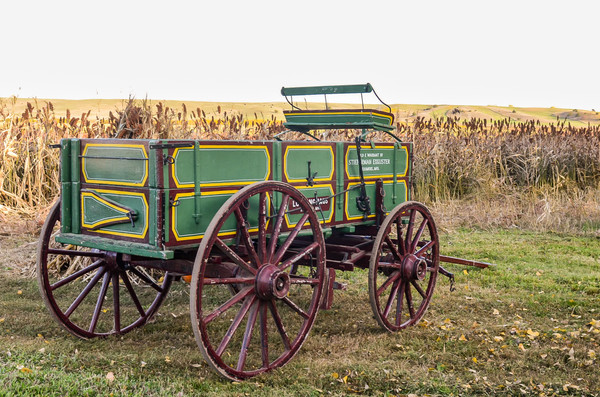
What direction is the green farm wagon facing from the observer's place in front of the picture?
facing away from the viewer and to the right of the viewer

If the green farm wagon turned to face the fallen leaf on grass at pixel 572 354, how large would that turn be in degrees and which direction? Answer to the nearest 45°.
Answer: approximately 45° to its right
